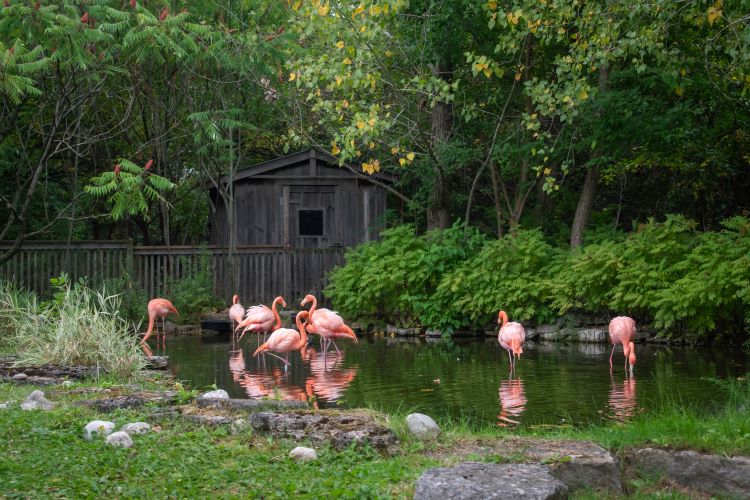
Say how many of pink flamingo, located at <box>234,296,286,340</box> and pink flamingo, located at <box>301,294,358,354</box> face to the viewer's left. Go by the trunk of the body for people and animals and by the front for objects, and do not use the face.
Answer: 1

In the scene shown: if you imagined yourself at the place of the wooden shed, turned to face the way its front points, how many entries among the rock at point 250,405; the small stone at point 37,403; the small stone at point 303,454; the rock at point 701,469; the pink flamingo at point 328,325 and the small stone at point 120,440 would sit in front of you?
6

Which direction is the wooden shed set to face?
toward the camera

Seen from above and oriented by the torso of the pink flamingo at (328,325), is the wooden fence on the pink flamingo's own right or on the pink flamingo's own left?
on the pink flamingo's own right

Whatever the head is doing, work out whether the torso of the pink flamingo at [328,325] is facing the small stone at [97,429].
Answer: no

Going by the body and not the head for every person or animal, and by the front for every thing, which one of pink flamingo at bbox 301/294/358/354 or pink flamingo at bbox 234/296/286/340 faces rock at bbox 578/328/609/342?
pink flamingo at bbox 234/296/286/340

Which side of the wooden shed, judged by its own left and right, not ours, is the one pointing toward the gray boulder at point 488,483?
front

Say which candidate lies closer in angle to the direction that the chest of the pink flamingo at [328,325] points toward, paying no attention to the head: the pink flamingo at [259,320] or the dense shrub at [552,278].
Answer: the pink flamingo

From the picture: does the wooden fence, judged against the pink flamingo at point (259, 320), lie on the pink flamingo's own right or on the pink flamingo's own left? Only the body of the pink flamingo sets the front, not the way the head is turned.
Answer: on the pink flamingo's own left

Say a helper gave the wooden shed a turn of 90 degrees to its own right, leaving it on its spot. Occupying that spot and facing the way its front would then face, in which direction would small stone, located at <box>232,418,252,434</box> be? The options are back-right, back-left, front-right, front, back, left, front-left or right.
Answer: left

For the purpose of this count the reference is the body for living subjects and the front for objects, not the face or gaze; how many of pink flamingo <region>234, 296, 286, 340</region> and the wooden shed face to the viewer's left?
0

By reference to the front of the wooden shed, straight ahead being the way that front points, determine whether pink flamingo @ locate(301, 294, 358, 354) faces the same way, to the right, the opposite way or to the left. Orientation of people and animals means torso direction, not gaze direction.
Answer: to the right

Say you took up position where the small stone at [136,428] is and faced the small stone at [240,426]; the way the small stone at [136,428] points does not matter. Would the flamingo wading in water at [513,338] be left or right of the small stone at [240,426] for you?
left

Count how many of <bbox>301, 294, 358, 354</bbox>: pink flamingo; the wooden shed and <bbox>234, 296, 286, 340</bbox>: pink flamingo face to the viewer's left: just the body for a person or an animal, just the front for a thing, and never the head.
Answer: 1

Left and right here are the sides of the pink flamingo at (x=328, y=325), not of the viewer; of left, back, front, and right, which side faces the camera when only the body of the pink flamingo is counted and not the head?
left

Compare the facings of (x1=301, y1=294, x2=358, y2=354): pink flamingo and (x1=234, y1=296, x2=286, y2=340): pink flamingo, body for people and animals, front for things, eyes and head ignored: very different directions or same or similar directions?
very different directions

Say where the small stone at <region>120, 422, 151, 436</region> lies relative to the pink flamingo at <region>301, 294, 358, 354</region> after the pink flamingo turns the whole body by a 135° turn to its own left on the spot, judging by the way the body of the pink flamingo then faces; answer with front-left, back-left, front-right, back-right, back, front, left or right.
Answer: front-right

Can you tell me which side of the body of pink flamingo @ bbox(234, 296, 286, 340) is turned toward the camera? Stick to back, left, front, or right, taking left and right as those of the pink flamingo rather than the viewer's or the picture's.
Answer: right

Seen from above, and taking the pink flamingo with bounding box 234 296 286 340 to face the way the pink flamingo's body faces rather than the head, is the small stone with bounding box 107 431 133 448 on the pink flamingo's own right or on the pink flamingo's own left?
on the pink flamingo's own right

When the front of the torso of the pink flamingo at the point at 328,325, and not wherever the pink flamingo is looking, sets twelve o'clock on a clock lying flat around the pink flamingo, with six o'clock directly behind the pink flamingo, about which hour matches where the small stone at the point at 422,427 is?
The small stone is roughly at 9 o'clock from the pink flamingo.

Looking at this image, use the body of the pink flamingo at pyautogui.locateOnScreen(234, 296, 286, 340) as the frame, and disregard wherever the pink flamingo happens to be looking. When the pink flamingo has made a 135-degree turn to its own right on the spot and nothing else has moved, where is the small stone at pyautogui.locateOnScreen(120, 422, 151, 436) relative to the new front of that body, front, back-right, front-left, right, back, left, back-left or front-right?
front-left
